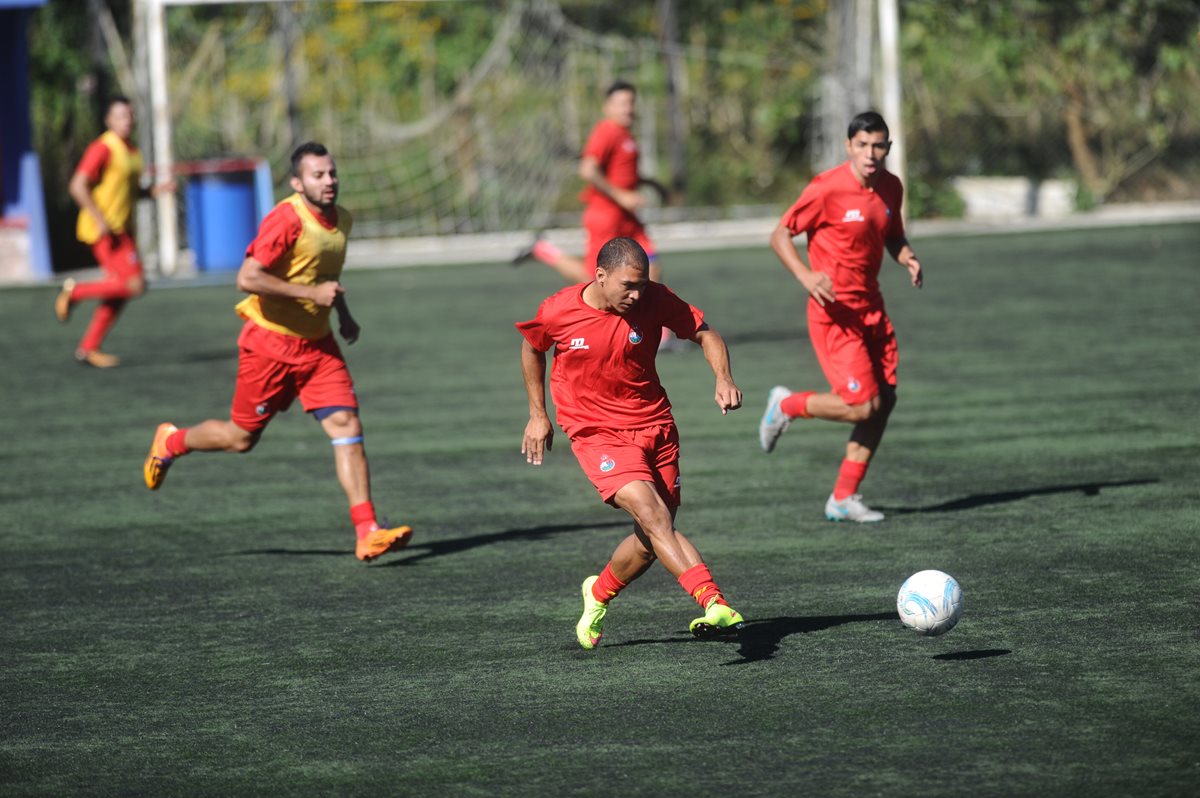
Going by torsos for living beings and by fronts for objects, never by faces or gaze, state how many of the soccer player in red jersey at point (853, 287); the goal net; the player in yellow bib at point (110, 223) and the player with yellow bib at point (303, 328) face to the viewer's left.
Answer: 0

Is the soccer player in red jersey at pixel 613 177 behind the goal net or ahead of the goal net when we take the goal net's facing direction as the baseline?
ahead

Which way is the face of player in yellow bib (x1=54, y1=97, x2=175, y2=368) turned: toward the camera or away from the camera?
toward the camera

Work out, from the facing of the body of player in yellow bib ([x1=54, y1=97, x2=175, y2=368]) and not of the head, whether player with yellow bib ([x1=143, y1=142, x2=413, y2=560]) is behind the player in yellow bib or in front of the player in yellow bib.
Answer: in front

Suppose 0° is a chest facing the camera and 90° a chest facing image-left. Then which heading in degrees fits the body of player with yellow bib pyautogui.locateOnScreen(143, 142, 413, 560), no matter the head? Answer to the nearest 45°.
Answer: approximately 315°

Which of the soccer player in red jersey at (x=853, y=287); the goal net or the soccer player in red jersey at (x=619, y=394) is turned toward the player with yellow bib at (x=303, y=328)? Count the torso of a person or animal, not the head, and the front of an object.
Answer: the goal net

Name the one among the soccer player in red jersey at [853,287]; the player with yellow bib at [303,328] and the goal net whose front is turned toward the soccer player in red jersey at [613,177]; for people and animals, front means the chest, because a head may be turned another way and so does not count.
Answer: the goal net

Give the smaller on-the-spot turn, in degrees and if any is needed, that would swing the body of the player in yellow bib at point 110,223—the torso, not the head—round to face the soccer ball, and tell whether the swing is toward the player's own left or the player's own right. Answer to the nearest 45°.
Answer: approximately 45° to the player's own right

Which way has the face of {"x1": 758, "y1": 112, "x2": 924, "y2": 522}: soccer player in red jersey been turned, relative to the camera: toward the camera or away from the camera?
toward the camera

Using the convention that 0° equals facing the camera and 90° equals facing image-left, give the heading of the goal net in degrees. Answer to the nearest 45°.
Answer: approximately 0°

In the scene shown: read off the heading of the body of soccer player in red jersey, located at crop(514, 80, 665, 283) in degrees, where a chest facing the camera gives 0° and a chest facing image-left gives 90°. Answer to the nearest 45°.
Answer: approximately 315°

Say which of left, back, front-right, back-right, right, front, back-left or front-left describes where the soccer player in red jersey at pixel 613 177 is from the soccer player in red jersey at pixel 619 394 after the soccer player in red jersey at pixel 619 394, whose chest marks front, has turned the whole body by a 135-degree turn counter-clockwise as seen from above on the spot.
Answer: front

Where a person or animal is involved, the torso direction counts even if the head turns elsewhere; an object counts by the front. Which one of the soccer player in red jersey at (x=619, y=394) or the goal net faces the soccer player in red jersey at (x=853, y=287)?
the goal net

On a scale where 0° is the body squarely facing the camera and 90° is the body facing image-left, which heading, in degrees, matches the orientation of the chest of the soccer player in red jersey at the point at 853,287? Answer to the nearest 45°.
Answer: approximately 315°

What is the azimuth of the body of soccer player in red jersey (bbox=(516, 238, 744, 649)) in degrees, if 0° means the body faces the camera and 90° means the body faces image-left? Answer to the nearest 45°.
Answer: approximately 315°

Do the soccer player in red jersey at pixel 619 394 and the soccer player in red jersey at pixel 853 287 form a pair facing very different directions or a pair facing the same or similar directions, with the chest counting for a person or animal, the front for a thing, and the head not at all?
same or similar directions

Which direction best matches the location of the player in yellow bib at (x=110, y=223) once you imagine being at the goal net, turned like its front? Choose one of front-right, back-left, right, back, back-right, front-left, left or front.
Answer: front

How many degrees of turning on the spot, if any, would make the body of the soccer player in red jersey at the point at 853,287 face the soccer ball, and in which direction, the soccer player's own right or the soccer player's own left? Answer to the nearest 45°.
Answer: approximately 45° to the soccer player's own right
